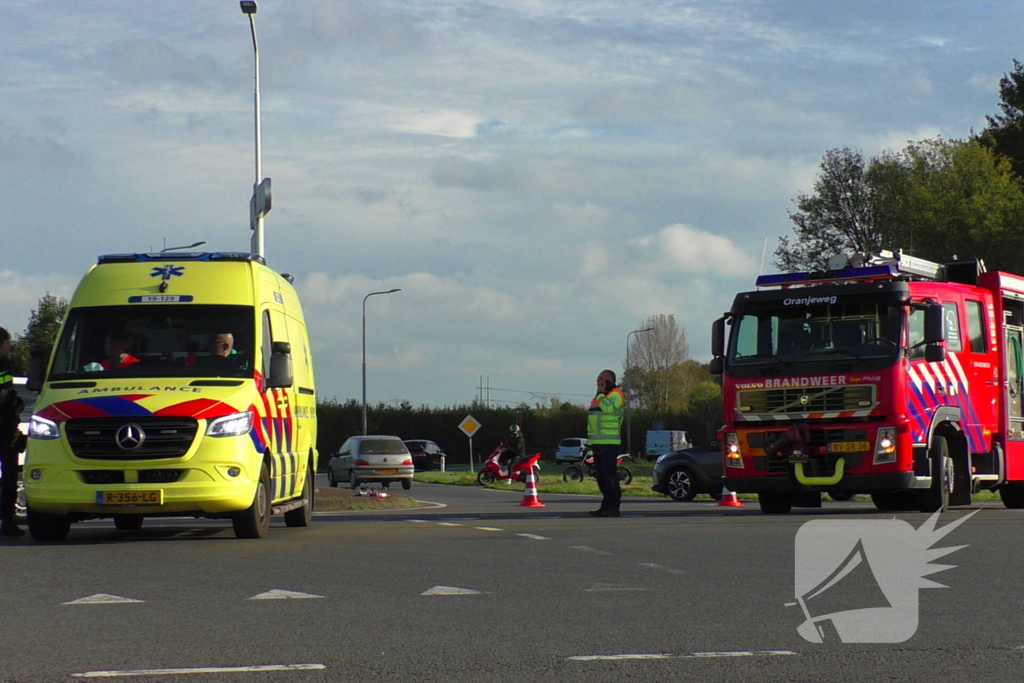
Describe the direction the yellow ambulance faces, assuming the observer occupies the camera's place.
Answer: facing the viewer

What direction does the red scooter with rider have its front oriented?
to the viewer's left

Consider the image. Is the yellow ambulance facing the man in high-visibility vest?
no

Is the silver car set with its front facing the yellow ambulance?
no

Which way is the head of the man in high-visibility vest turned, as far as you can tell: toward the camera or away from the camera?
toward the camera

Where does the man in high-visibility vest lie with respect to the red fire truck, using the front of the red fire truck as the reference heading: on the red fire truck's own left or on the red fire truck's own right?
on the red fire truck's own right

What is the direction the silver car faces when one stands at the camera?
facing away from the viewer and to the left of the viewer

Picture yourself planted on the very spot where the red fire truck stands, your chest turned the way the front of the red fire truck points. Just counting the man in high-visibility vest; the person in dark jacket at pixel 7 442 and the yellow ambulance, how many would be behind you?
0

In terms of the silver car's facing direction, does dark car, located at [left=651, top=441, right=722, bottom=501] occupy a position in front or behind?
behind
